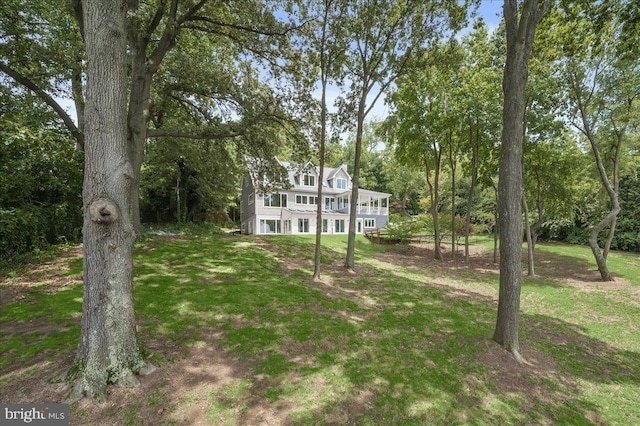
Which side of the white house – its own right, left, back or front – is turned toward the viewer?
front

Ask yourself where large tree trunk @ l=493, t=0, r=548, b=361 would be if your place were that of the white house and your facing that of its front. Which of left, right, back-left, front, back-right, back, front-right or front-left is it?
front
